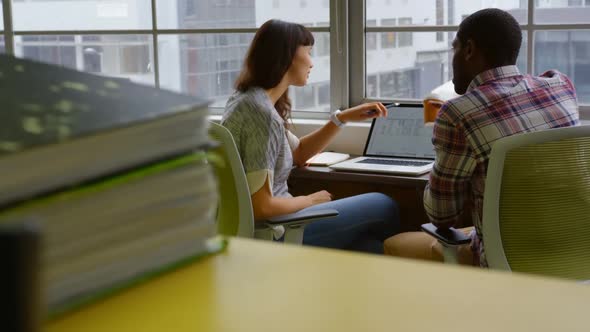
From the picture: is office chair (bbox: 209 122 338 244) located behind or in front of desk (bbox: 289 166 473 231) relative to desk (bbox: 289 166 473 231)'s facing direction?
in front

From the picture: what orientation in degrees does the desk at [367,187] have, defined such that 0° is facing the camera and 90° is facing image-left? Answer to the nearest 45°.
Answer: approximately 0°

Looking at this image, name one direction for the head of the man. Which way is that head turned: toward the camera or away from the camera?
away from the camera

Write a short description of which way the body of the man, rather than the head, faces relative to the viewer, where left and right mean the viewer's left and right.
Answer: facing away from the viewer and to the left of the viewer

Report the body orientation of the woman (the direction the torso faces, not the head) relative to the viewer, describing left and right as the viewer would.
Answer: facing to the right of the viewer

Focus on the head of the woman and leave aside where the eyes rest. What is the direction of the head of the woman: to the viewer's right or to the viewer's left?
to the viewer's right

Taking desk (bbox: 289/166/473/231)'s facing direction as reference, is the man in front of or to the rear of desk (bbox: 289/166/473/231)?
in front

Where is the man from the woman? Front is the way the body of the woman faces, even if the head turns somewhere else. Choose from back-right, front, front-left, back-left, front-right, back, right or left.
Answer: front-right
